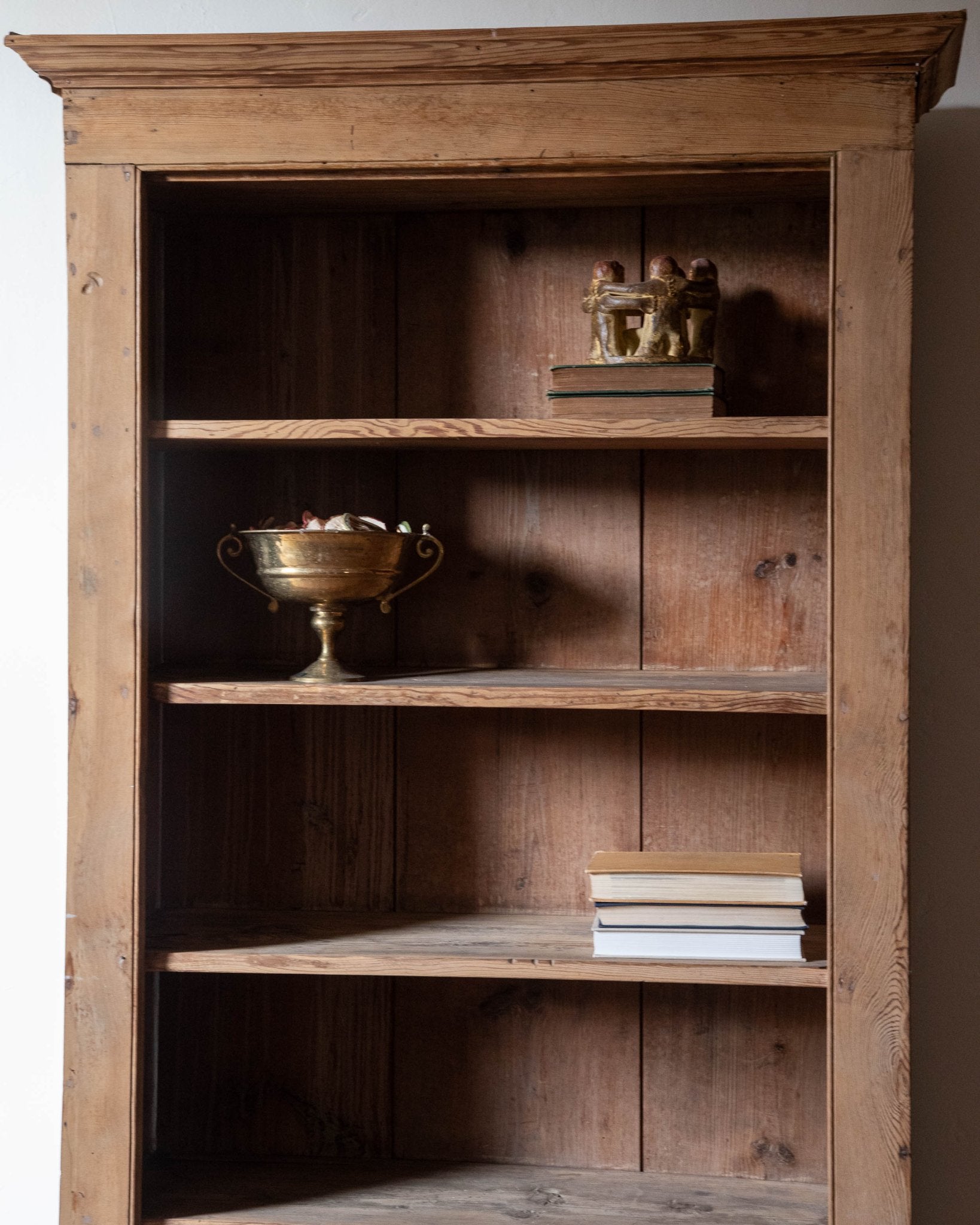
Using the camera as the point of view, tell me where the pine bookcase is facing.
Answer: facing the viewer
